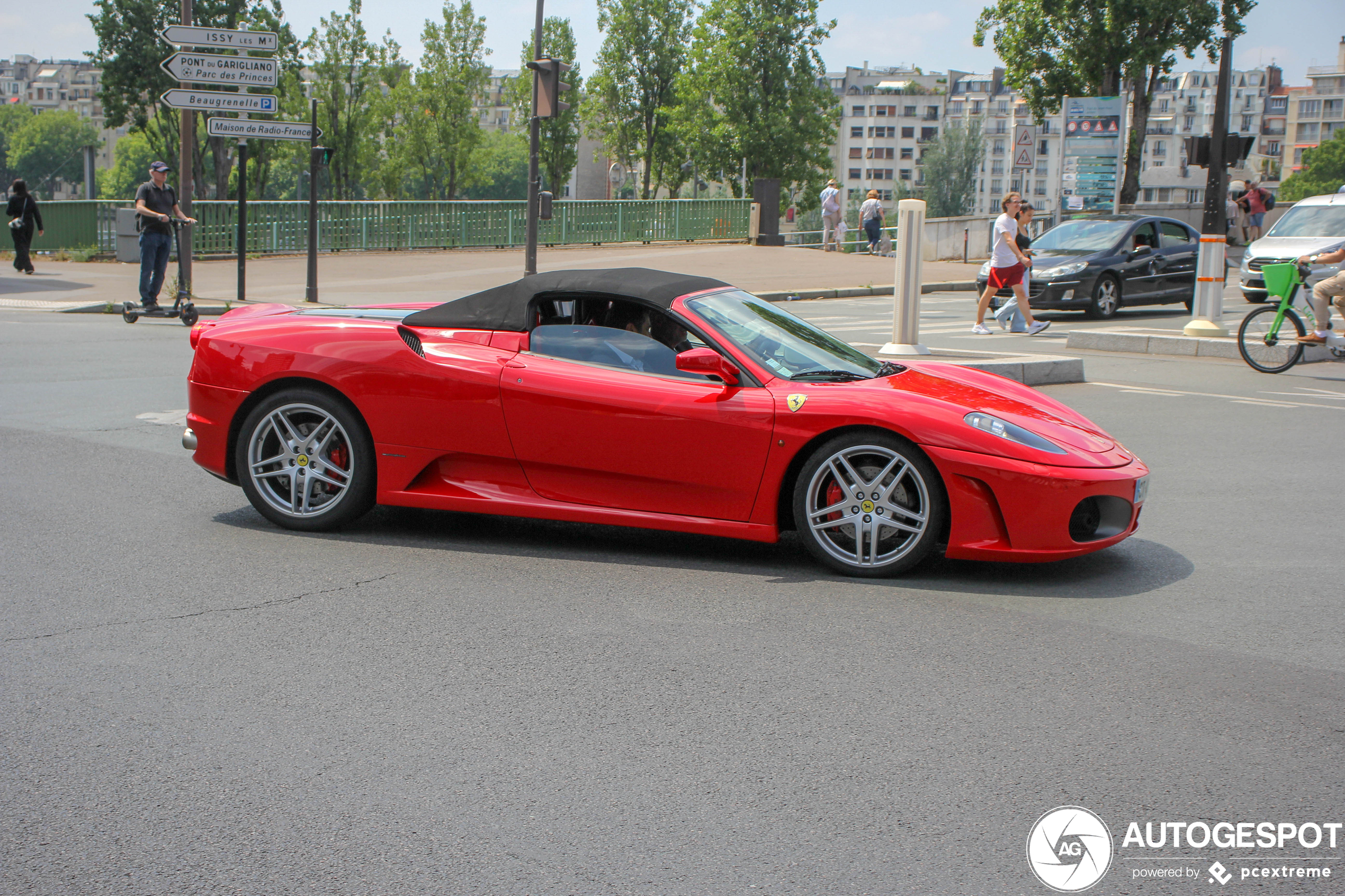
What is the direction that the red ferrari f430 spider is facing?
to the viewer's right

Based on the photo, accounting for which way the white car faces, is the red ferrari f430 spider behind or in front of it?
in front

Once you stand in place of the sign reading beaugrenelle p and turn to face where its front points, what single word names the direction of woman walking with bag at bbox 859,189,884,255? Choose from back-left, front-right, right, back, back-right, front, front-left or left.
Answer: back-left

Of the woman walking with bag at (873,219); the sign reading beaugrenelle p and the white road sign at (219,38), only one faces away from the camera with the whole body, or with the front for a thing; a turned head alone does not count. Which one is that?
the woman walking with bag

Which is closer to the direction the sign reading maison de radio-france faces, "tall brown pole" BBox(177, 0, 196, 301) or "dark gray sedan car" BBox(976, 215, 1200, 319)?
the dark gray sedan car

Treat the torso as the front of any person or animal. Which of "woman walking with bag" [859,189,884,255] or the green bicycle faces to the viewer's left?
the green bicycle

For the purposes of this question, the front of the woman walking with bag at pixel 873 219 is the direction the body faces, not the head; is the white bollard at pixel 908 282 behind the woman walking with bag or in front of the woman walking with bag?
behind

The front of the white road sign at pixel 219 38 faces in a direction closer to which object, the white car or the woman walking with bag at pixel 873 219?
the white car

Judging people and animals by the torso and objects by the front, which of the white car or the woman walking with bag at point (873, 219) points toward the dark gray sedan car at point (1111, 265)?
the white car

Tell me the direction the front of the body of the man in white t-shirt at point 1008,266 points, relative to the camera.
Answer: to the viewer's right
